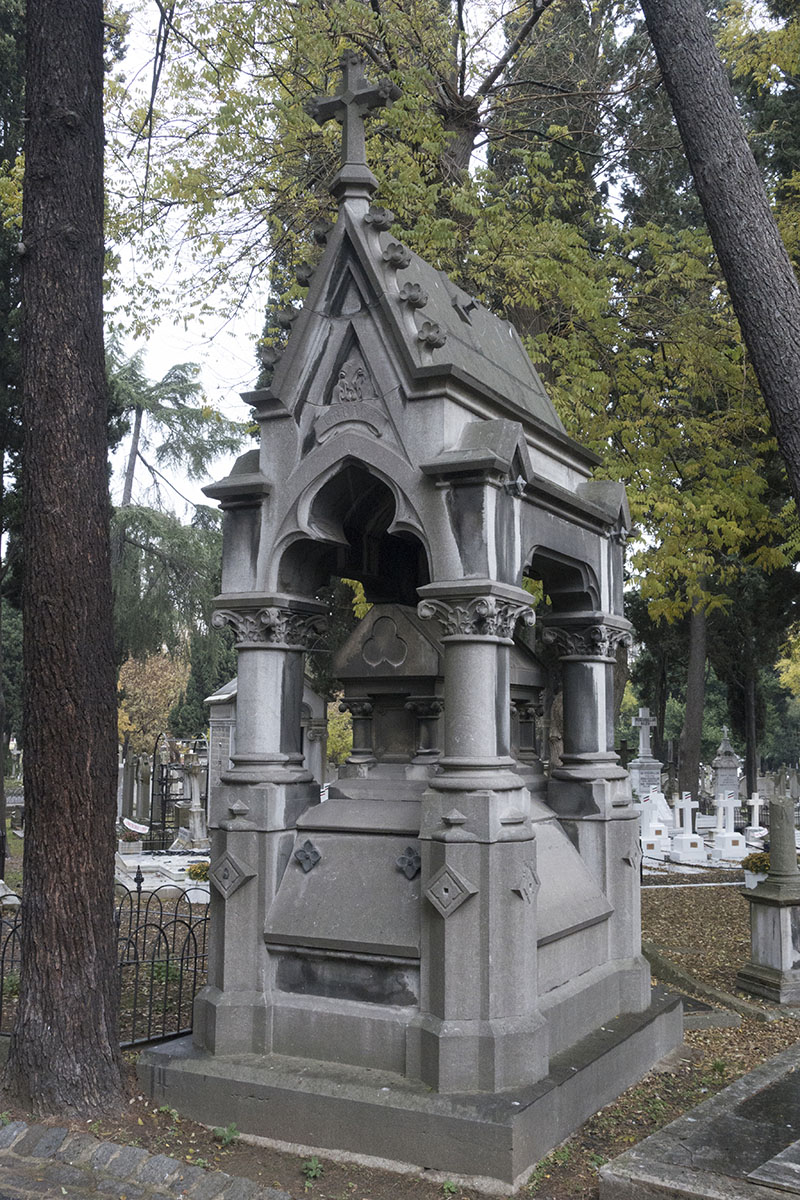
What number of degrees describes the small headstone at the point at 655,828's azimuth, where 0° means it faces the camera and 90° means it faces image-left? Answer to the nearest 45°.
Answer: approximately 0°

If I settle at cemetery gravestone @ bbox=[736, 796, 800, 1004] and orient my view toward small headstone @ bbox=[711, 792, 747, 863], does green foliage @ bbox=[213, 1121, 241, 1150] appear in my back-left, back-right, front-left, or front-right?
back-left

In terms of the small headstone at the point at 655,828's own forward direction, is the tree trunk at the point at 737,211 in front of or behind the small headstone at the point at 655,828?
in front

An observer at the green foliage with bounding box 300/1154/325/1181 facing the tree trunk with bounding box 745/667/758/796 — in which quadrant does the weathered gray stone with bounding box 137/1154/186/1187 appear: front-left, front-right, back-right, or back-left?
back-left

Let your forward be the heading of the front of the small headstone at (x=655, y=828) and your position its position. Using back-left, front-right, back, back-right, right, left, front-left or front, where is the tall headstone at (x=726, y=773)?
back

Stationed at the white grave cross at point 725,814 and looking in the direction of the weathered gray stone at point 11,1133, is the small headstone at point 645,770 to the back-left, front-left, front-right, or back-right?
back-right

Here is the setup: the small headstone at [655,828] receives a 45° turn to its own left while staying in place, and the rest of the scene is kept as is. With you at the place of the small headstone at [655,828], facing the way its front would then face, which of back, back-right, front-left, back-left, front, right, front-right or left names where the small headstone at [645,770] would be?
back-left

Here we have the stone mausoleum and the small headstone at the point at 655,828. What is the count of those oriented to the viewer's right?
0

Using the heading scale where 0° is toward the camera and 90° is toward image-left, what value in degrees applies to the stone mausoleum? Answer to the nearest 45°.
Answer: approximately 45°

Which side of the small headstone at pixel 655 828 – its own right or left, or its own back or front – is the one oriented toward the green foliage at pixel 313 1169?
front

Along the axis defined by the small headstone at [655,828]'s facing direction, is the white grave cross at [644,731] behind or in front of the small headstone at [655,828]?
behind
